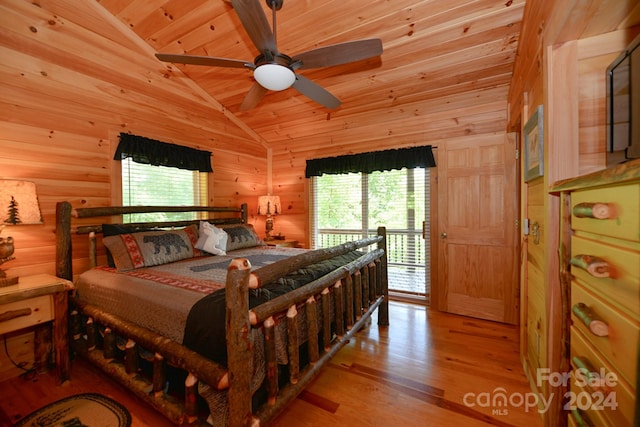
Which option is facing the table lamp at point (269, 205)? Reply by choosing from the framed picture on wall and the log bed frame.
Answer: the framed picture on wall

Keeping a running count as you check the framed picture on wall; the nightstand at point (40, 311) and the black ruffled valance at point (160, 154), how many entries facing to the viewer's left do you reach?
1

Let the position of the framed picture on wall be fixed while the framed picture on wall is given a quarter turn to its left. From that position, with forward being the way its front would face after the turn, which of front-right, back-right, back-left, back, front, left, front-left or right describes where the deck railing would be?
back-right

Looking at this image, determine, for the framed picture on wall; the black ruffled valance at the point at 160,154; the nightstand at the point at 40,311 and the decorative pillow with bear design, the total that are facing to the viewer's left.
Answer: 1

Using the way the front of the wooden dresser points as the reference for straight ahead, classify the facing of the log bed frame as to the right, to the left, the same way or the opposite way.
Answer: the opposite way

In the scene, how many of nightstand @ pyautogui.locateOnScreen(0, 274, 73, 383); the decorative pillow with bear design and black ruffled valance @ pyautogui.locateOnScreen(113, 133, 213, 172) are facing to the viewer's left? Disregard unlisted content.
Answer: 0

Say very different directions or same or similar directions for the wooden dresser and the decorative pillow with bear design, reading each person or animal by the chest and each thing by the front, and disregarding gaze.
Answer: very different directions

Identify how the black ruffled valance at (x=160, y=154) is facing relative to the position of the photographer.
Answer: facing the viewer and to the right of the viewer

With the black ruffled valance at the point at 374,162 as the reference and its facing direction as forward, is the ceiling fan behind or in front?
in front

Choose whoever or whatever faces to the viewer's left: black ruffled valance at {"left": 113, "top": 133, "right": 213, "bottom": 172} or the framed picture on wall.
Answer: the framed picture on wall

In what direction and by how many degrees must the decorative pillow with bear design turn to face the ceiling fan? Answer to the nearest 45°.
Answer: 0° — it already faces it

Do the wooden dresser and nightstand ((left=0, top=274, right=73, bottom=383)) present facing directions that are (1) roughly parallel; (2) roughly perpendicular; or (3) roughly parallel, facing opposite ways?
roughly parallel, facing opposite ways

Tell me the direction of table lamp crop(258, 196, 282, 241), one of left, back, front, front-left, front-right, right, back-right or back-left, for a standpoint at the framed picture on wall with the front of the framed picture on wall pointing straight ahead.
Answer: front

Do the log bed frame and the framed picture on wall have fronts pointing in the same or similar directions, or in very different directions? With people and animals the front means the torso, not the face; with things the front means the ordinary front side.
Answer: very different directions

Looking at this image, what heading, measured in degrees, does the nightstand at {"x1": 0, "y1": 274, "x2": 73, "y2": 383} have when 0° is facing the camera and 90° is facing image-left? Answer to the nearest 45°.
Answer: approximately 315°

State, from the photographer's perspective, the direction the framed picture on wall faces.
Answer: facing to the left of the viewer

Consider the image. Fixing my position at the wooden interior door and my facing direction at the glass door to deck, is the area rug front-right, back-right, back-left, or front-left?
front-left

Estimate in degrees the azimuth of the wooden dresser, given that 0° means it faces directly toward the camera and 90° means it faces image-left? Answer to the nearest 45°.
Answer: approximately 45°
